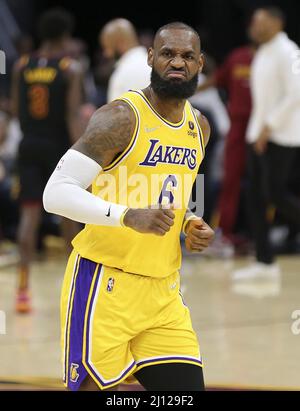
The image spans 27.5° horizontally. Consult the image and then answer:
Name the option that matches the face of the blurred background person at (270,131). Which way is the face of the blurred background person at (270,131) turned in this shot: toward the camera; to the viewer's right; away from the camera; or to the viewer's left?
to the viewer's left

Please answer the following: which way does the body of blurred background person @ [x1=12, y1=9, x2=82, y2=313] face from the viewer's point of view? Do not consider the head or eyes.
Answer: away from the camera

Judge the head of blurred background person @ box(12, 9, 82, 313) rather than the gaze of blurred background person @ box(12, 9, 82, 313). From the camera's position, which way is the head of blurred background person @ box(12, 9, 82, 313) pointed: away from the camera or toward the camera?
away from the camera

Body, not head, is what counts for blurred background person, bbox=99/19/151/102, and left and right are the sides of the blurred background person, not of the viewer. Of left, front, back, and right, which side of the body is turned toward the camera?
left

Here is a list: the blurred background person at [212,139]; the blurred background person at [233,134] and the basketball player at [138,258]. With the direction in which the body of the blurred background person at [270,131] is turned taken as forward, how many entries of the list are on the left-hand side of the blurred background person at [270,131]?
1

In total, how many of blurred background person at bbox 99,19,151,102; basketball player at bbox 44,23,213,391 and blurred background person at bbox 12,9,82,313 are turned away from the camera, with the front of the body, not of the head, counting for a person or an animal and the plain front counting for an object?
1

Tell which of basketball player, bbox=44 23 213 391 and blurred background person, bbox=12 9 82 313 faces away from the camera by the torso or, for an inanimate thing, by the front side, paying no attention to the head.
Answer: the blurred background person

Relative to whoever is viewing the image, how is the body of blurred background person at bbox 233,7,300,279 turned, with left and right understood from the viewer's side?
facing to the left of the viewer

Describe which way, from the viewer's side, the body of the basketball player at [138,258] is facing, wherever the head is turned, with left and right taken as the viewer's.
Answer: facing the viewer and to the right of the viewer
